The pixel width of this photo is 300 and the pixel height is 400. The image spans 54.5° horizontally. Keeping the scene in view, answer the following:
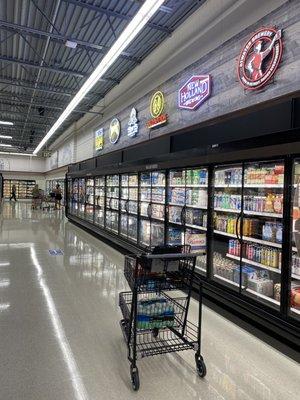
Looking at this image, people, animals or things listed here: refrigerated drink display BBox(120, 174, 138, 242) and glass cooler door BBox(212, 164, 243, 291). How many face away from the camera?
0

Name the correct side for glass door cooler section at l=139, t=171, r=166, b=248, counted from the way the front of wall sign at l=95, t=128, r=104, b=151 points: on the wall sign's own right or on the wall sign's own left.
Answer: on the wall sign's own left

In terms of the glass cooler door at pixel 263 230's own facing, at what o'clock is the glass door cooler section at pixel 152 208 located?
the glass door cooler section at pixel 152 208 is roughly at 3 o'clock from the glass cooler door at pixel 263 230.

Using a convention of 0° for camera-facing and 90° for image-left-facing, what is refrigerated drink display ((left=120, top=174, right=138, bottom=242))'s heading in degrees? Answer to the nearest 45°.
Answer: approximately 45°

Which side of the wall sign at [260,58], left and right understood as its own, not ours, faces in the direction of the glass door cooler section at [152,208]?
right

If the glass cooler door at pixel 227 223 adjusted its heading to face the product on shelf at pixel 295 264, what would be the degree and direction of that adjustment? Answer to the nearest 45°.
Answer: approximately 90° to its left

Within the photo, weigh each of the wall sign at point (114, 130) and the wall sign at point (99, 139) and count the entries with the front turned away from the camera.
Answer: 0
